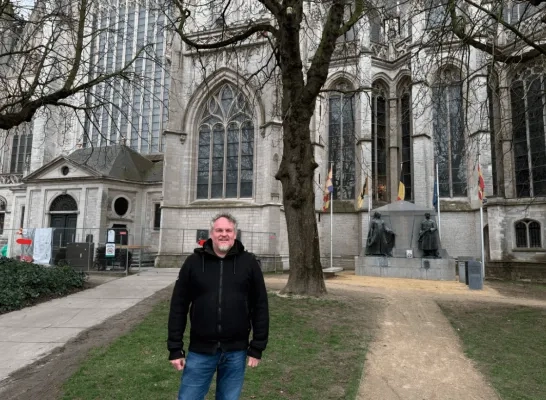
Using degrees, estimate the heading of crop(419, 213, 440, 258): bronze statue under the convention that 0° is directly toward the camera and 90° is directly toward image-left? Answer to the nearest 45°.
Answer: approximately 0°

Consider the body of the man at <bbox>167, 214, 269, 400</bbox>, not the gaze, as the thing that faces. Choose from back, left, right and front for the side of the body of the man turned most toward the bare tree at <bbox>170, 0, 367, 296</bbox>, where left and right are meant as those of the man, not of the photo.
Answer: back

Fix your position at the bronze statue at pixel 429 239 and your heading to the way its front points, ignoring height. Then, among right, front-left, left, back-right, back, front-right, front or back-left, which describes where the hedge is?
front-right

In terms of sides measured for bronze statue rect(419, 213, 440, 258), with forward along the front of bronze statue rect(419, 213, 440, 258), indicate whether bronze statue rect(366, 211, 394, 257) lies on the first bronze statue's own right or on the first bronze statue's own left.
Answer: on the first bronze statue's own right

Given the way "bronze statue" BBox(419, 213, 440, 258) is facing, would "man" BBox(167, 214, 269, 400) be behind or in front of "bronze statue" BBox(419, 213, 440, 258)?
in front

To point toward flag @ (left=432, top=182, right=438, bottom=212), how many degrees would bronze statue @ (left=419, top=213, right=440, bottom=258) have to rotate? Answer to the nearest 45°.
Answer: approximately 180°

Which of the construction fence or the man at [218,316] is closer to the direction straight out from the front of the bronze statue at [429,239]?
the man

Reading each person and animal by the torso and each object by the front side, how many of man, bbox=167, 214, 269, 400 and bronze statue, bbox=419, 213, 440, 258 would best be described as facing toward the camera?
2
